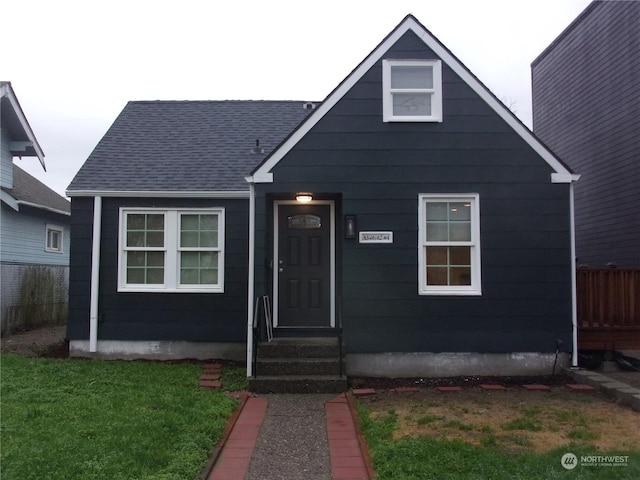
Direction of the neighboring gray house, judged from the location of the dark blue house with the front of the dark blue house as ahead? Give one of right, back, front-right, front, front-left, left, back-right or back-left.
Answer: back-left

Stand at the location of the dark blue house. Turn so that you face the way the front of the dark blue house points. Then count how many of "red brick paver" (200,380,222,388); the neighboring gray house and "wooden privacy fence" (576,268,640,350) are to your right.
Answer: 1

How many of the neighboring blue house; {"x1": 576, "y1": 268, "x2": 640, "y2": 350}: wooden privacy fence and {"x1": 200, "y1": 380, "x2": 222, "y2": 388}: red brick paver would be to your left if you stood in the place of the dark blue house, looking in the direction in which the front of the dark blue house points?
1

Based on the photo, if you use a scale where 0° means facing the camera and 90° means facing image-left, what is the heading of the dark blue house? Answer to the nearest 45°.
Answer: approximately 0°

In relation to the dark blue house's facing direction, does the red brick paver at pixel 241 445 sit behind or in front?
in front

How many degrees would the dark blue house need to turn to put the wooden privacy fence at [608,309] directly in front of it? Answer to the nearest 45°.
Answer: approximately 90° to its left

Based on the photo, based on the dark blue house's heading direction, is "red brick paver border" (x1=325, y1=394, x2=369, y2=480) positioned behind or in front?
in front

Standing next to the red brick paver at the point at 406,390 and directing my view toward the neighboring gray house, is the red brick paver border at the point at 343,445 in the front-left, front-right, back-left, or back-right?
back-right

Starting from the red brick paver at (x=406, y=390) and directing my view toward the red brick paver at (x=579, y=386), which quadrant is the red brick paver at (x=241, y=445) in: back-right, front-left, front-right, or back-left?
back-right
